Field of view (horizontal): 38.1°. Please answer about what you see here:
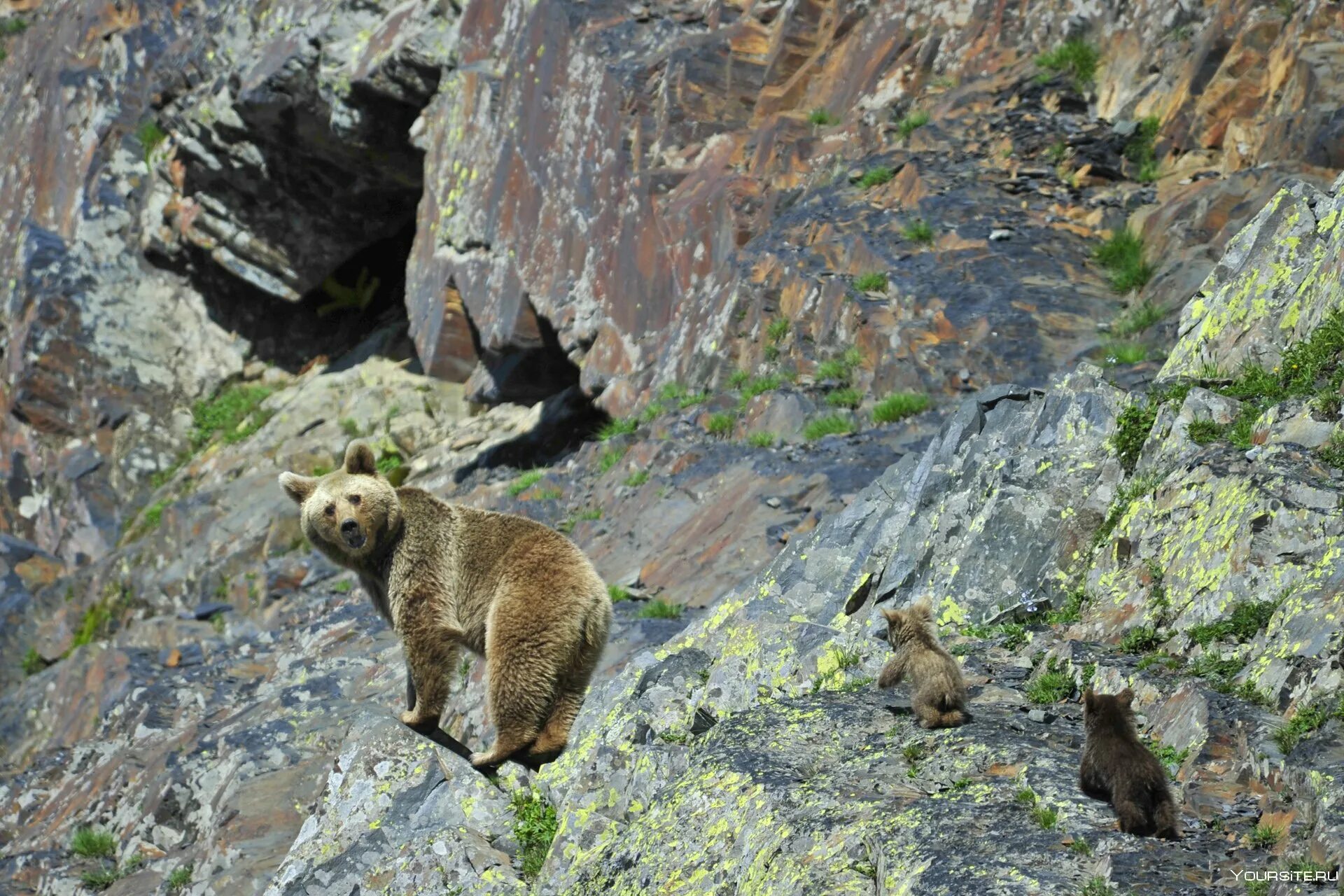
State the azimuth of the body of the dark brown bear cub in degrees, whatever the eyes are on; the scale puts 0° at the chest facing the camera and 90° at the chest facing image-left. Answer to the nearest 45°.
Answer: approximately 135°

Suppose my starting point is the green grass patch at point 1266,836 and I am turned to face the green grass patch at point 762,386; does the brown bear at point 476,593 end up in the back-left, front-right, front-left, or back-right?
front-left

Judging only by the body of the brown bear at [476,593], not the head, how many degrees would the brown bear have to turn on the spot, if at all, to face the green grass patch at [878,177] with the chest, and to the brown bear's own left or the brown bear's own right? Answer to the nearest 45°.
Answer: approximately 90° to the brown bear's own right

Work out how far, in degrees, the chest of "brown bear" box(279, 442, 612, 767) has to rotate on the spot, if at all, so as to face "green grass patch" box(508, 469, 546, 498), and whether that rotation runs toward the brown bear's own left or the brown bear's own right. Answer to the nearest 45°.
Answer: approximately 45° to the brown bear's own right

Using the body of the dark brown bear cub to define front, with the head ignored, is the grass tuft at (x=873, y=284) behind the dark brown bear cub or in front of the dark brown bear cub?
in front

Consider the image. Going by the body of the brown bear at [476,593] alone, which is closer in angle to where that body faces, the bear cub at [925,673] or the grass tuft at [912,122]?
the grass tuft

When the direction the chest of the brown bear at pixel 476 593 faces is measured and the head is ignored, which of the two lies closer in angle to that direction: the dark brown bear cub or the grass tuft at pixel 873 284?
the grass tuft

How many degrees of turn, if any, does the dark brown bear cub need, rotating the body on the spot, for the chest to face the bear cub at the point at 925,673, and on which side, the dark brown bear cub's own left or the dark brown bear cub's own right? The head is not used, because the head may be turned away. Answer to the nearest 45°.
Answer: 0° — it already faces it

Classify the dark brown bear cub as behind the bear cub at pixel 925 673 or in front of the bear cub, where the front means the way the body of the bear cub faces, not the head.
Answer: behind

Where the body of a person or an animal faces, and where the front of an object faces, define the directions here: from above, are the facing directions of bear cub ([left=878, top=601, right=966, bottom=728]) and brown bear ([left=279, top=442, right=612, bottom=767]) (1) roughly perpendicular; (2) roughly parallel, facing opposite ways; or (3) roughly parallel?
roughly parallel

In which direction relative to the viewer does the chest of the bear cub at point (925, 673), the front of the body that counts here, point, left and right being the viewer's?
facing away from the viewer and to the left of the viewer

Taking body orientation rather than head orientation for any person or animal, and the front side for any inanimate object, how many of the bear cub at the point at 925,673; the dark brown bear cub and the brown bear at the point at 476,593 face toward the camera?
0

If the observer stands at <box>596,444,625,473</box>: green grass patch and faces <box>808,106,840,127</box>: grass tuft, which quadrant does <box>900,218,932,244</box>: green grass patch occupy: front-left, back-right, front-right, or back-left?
front-right

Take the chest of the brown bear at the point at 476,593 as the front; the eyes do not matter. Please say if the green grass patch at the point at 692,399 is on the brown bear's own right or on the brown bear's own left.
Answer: on the brown bear's own right

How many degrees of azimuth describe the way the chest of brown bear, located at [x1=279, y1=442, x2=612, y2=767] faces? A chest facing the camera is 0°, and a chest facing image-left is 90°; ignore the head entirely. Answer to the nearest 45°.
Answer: approximately 135°
